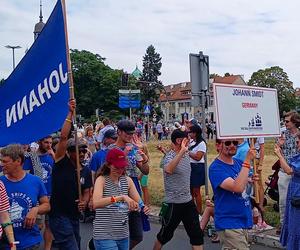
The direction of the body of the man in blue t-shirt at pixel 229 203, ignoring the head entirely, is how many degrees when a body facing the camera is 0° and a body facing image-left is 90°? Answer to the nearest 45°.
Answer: approximately 315°

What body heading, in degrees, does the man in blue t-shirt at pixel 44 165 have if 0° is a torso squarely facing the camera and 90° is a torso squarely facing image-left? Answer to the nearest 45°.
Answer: approximately 315°

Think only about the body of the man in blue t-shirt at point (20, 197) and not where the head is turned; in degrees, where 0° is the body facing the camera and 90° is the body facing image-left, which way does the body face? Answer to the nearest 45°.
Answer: approximately 45°

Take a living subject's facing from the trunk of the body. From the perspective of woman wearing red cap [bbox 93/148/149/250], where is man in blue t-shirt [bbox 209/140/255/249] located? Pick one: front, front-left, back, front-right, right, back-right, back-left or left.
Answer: front-left

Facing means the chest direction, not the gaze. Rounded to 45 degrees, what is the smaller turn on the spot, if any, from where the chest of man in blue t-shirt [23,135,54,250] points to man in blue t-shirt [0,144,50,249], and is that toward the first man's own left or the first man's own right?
approximately 45° to the first man's own right
